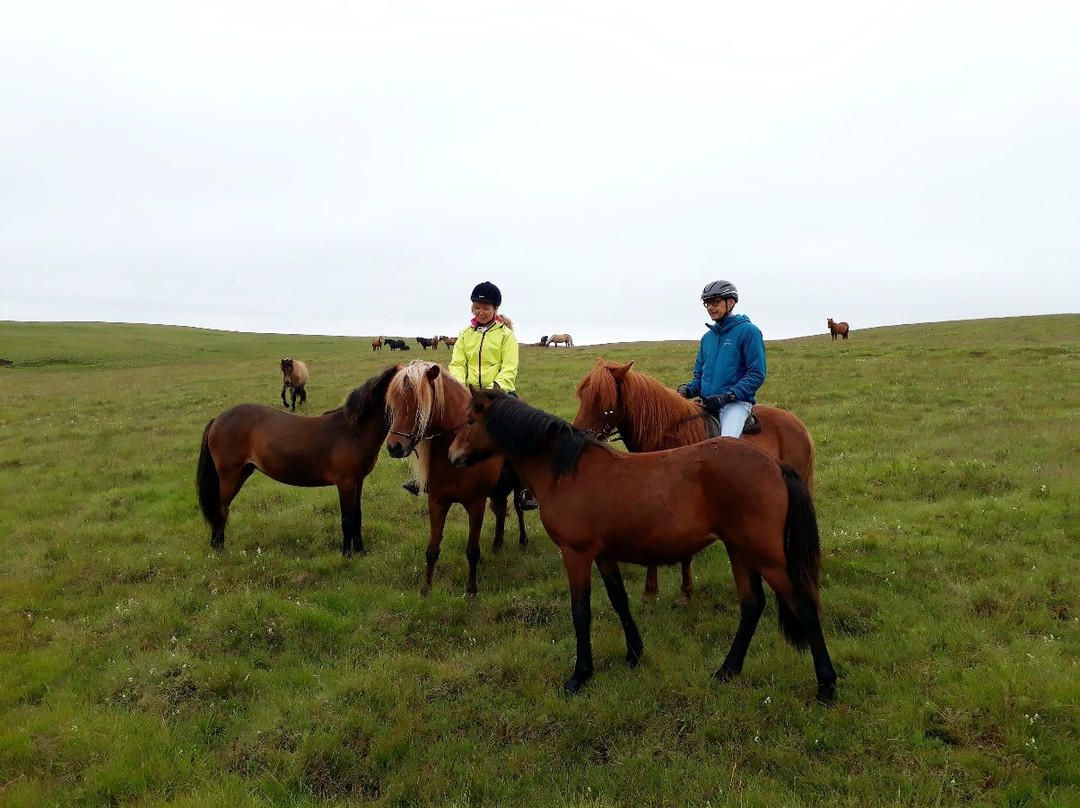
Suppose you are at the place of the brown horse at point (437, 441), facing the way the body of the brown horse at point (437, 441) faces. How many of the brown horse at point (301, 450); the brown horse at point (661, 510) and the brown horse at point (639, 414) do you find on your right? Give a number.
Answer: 1

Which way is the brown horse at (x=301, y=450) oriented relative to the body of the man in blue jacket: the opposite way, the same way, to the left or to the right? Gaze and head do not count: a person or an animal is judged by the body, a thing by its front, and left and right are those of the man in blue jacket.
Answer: the opposite way

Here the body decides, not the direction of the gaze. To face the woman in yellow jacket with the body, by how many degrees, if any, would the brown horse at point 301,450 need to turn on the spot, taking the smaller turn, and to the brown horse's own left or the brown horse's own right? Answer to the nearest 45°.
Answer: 0° — it already faces them

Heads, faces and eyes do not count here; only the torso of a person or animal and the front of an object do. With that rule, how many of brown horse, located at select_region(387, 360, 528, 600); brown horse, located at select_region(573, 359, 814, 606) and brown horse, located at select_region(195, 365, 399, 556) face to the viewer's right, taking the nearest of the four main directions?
1

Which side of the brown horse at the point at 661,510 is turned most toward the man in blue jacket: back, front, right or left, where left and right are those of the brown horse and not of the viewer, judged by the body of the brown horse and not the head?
right

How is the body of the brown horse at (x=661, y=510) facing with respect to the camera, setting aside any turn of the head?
to the viewer's left

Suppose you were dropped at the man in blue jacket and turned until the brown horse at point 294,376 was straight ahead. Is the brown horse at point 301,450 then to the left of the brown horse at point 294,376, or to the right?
left

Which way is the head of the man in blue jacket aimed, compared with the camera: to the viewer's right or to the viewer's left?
to the viewer's left

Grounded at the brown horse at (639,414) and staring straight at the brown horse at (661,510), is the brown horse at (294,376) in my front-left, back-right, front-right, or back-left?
back-right

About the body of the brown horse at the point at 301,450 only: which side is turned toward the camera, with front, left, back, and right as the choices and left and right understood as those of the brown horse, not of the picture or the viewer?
right

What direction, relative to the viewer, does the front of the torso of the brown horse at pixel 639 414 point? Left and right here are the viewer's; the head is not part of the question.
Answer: facing the viewer and to the left of the viewer

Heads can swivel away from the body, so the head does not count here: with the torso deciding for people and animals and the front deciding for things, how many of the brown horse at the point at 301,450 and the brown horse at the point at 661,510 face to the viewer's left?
1

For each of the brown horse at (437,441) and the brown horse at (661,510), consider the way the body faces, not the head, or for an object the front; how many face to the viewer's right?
0

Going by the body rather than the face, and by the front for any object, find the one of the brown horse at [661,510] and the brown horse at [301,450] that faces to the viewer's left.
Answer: the brown horse at [661,510]
